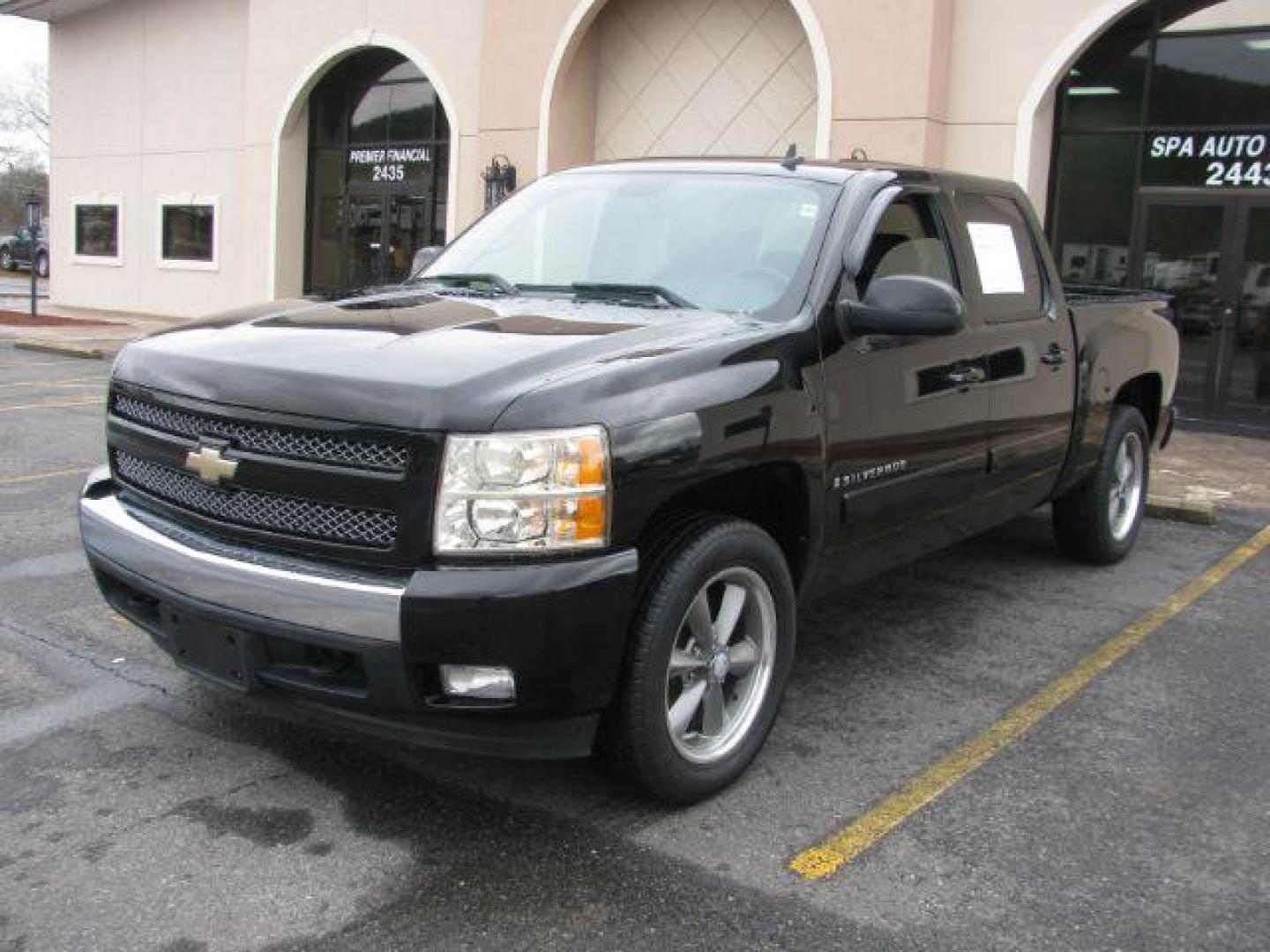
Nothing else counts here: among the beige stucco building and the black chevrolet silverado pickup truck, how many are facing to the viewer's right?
0

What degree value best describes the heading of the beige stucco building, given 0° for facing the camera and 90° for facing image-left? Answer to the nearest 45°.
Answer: approximately 0°

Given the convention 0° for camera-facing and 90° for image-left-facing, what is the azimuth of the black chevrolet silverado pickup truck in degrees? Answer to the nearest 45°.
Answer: approximately 45°

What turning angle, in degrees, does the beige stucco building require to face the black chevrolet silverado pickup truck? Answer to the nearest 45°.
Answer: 0° — it already faces it
